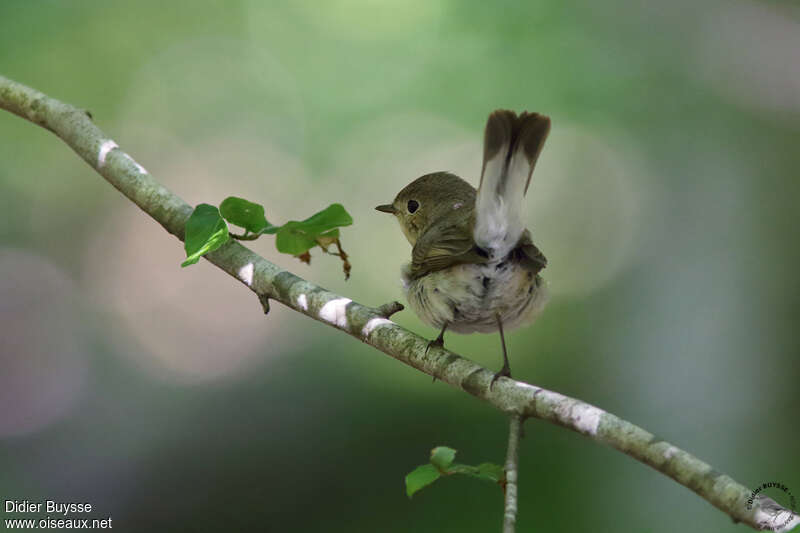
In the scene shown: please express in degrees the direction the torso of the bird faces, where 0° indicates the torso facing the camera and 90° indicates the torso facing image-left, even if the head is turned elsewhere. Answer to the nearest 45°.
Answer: approximately 135°

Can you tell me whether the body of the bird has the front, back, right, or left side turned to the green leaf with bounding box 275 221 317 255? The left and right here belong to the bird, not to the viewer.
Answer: left

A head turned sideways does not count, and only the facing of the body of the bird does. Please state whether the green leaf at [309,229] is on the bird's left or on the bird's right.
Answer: on the bird's left

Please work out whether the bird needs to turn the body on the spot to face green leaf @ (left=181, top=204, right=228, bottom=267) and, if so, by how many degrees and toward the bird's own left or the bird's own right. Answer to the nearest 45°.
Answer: approximately 90° to the bird's own left

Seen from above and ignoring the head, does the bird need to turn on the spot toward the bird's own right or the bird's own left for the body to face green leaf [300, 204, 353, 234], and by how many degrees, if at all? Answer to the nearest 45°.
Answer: approximately 90° to the bird's own left

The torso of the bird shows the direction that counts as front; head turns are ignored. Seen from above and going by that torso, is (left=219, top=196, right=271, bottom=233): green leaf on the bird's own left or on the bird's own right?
on the bird's own left
